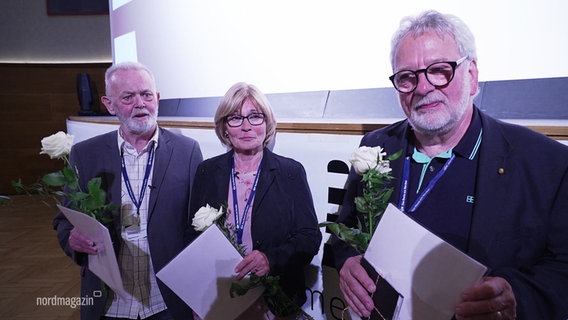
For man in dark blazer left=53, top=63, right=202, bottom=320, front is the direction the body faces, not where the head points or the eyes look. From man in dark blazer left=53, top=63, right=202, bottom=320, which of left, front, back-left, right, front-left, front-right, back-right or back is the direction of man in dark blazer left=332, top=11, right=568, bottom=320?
front-left

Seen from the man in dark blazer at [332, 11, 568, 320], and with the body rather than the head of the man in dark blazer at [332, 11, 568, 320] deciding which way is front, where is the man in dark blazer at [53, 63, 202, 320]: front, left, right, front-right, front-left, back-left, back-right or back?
front-right

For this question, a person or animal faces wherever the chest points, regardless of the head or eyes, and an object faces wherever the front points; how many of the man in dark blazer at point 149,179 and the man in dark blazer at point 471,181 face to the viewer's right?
0

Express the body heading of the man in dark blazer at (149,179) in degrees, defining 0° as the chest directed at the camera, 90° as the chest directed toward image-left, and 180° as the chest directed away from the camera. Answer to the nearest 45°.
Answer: approximately 0°
